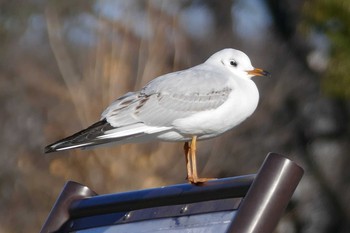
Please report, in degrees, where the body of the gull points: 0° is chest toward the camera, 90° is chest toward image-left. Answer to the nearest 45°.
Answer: approximately 270°
